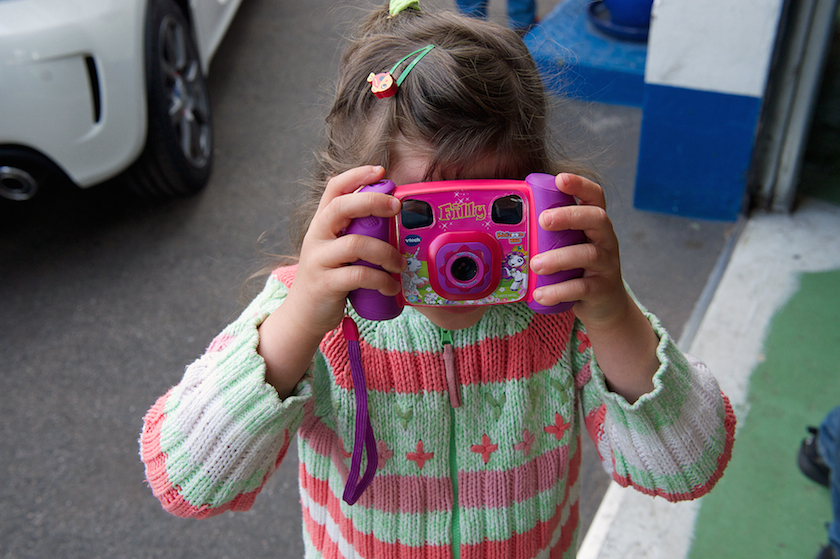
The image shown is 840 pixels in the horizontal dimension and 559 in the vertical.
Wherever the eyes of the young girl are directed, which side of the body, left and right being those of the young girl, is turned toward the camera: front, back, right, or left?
front

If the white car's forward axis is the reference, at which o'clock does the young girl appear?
The young girl is roughly at 4 o'clock from the white car.

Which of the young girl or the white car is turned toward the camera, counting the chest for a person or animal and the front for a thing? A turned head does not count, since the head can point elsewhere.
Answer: the young girl

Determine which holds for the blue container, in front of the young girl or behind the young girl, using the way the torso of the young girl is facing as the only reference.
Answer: behind

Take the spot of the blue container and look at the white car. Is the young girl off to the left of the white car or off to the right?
left

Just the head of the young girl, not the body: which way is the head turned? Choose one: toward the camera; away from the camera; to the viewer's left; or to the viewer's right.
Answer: toward the camera

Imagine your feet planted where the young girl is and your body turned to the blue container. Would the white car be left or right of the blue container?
left

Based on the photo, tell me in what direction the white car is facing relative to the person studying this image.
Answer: facing away from the viewer and to the right of the viewer

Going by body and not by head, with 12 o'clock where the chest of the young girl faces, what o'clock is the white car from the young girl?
The white car is roughly at 5 o'clock from the young girl.
